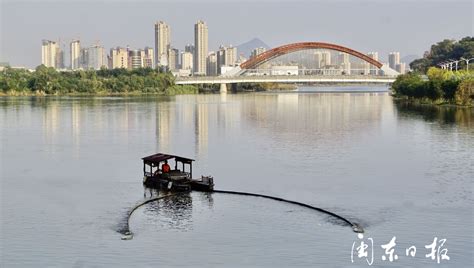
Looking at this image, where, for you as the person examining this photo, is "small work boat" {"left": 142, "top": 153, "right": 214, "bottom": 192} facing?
facing the viewer and to the right of the viewer

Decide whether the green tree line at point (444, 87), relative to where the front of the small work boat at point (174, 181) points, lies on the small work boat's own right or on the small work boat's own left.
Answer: on the small work boat's own left
